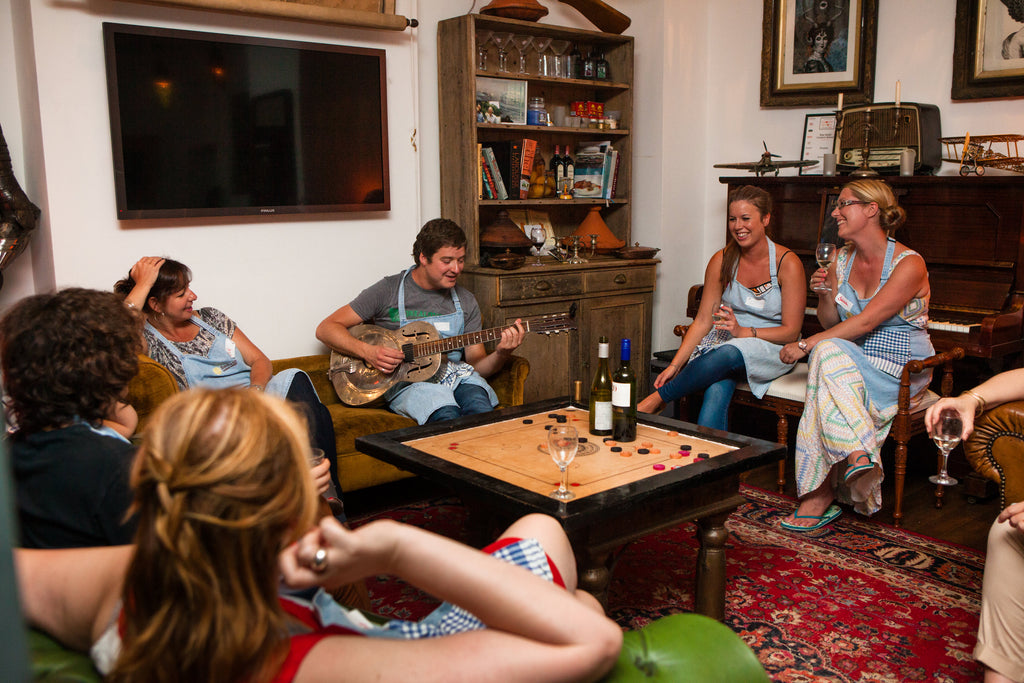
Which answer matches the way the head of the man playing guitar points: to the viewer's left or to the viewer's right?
to the viewer's right

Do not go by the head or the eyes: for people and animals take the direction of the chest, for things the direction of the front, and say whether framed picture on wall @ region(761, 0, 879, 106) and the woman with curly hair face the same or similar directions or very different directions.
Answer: very different directions

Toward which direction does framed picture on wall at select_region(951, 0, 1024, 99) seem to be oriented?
toward the camera

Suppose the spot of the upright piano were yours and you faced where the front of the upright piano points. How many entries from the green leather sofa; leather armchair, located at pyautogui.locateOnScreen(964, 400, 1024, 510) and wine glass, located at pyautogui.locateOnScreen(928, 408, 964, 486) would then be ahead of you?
3

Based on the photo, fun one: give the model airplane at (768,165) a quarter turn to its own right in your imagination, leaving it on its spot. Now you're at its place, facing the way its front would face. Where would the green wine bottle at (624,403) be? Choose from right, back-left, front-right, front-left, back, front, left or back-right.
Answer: left

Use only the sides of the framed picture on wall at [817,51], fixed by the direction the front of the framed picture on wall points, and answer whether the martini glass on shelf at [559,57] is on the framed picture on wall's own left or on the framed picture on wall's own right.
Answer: on the framed picture on wall's own right

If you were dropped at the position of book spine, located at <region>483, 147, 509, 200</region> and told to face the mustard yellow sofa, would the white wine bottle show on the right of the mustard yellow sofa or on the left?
left

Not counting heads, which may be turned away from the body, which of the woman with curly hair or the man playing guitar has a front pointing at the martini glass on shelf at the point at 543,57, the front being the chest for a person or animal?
the woman with curly hair

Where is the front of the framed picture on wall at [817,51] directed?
toward the camera

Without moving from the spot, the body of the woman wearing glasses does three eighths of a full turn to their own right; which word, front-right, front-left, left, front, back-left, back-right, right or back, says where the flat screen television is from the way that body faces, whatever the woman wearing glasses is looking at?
left

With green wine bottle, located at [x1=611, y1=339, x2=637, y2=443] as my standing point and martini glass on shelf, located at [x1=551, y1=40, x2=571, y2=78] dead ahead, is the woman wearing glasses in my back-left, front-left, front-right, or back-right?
front-right

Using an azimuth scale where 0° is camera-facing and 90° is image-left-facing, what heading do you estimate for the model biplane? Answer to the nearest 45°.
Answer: approximately 45°

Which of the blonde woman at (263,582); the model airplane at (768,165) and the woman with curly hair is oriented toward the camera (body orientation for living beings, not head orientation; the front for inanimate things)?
the model airplane

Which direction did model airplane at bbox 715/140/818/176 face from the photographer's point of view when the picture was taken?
facing the viewer

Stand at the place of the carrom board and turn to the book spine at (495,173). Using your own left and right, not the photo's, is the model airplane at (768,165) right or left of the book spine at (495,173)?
right

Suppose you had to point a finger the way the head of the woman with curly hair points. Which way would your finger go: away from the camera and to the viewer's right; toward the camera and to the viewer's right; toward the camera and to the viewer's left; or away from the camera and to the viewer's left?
away from the camera and to the viewer's right

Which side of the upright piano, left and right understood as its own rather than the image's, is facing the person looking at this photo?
front

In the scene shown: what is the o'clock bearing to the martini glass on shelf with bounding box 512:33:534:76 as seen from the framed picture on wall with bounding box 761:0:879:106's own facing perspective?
The martini glass on shelf is roughly at 2 o'clock from the framed picture on wall.

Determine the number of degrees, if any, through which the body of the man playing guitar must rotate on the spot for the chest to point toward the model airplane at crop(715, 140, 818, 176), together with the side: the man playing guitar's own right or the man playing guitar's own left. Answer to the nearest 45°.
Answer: approximately 90° to the man playing guitar's own left
